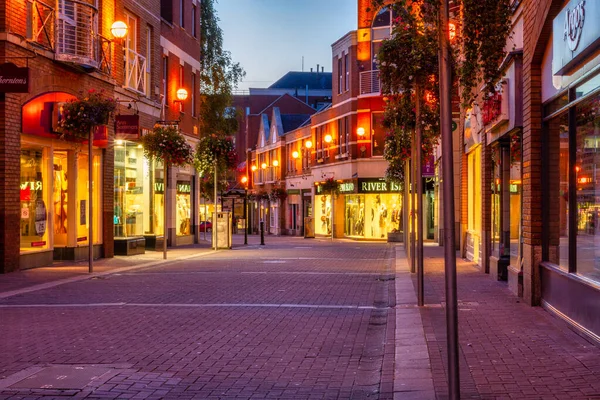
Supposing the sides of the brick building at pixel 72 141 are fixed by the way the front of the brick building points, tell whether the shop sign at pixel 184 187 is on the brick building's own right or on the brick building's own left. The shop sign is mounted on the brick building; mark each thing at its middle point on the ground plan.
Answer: on the brick building's own left

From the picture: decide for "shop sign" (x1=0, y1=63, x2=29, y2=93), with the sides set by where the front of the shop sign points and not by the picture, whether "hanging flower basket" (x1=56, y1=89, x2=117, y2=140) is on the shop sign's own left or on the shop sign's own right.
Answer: on the shop sign's own left

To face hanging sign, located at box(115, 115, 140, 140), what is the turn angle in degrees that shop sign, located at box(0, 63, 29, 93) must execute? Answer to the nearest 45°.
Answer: approximately 135° to its left

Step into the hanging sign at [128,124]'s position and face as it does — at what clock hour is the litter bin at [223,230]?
The litter bin is roughly at 7 o'clock from the hanging sign.

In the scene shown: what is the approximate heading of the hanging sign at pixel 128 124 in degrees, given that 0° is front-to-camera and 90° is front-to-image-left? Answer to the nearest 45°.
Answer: approximately 0°

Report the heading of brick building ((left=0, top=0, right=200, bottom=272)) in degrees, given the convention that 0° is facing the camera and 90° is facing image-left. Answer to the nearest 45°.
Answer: approximately 315°

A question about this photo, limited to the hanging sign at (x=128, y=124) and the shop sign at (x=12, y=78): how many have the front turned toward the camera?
2

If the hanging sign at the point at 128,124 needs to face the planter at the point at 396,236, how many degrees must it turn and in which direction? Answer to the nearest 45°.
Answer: approximately 135° to its left
